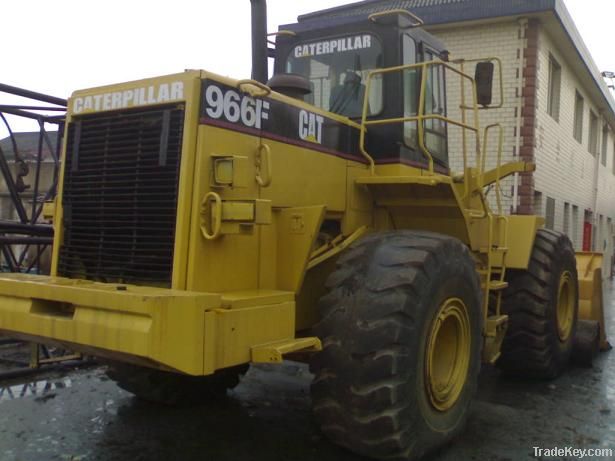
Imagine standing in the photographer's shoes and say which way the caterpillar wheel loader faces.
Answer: facing away from the viewer and to the right of the viewer
